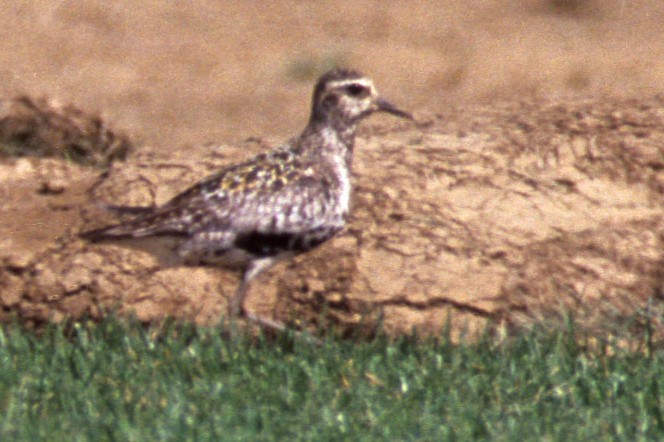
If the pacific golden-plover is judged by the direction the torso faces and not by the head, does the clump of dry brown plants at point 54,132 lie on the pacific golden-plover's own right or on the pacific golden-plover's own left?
on the pacific golden-plover's own left

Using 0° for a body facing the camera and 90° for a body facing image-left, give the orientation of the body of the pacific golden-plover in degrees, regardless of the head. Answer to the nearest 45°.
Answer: approximately 270°
